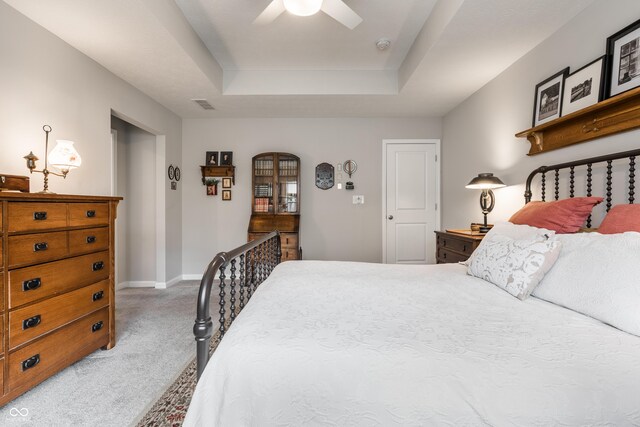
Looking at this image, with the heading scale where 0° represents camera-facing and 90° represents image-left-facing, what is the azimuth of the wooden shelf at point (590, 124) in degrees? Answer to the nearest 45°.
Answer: approximately 45°

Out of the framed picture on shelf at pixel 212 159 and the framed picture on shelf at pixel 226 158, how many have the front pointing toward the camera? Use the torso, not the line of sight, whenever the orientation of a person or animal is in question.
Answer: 2

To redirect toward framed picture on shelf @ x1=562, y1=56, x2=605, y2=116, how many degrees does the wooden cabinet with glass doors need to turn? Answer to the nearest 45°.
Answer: approximately 45° to its left

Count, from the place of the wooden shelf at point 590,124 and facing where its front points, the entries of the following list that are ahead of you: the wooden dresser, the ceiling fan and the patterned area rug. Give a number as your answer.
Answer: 3

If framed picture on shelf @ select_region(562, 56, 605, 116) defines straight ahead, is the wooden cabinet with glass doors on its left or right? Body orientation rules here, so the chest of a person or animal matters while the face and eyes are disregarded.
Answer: on its right

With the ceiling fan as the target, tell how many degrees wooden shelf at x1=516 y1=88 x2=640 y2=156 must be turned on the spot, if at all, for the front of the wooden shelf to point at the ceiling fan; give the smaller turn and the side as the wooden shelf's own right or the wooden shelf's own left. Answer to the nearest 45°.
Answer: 0° — it already faces it

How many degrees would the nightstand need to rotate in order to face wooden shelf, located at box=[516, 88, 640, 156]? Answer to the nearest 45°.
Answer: approximately 90° to its left

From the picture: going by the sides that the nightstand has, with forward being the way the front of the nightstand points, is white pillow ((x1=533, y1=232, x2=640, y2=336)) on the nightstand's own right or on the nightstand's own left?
on the nightstand's own left

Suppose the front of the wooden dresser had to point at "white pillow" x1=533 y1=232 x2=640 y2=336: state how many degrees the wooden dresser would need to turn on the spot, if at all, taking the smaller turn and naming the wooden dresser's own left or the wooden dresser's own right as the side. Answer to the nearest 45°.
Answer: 0° — it already faces it

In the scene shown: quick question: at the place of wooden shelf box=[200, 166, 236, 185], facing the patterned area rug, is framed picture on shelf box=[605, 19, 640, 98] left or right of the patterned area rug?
left

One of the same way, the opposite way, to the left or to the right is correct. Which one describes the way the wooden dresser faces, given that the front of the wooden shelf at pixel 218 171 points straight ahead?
to the left

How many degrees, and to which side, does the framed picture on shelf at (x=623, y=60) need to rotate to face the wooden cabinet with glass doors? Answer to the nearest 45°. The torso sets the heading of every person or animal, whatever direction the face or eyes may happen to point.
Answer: approximately 45° to its right

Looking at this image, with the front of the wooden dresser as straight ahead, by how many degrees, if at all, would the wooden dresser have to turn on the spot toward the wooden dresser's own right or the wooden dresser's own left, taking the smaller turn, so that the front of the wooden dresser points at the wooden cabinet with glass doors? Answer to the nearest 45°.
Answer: approximately 90° to the wooden dresser's own left
